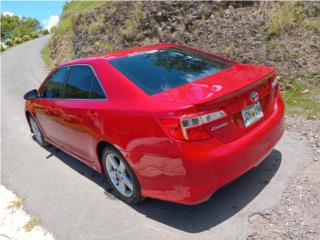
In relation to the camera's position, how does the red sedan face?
facing away from the viewer and to the left of the viewer
